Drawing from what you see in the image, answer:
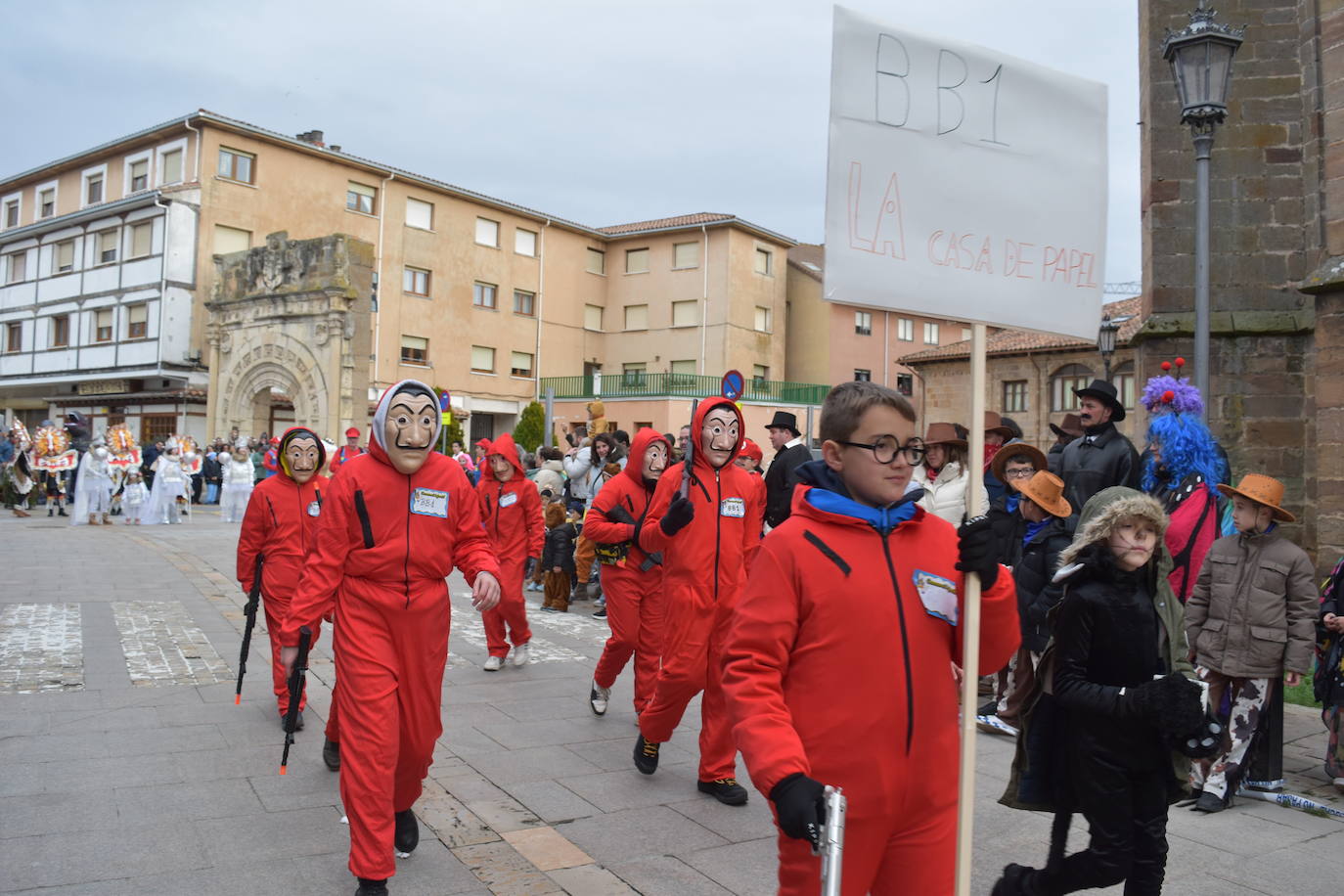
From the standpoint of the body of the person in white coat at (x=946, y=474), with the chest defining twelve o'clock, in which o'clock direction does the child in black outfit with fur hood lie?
The child in black outfit with fur hood is roughly at 10 o'clock from the person in white coat.

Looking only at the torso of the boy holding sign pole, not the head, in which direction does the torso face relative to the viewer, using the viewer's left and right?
facing the viewer and to the right of the viewer

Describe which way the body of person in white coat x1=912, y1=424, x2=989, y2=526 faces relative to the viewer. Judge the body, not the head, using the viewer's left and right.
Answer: facing the viewer and to the left of the viewer

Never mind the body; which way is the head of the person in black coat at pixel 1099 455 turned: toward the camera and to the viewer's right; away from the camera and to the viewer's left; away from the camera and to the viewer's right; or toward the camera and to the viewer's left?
toward the camera and to the viewer's left

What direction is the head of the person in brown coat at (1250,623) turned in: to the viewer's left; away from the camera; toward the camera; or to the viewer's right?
to the viewer's left

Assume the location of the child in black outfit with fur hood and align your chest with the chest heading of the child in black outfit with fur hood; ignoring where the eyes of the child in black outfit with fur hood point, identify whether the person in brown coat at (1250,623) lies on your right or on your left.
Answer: on your left

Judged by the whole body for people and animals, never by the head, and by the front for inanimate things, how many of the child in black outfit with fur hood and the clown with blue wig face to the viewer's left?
1

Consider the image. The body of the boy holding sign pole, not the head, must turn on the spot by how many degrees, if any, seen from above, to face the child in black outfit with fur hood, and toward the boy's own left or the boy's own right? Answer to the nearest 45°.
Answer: approximately 90° to the boy's own left

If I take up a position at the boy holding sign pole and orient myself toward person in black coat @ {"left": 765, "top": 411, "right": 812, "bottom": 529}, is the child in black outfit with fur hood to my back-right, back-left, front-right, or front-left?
front-right

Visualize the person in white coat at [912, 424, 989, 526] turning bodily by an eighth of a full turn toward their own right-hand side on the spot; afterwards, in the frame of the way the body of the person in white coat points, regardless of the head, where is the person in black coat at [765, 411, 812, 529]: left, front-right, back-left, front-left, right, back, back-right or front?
front-right

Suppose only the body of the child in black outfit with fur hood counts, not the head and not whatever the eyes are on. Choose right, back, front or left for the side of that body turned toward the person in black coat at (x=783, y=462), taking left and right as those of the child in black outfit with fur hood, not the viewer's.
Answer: back

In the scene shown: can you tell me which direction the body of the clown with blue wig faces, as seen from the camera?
to the viewer's left
